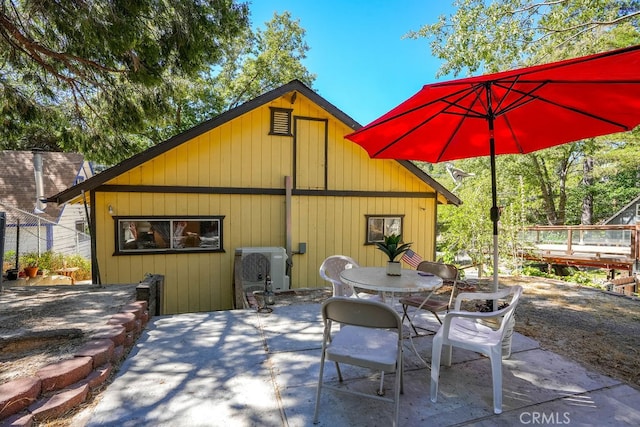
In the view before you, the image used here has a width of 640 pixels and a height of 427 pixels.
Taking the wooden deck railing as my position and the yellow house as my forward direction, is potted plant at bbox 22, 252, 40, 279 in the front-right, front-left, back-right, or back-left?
front-right

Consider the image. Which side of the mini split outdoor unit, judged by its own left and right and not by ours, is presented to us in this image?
front

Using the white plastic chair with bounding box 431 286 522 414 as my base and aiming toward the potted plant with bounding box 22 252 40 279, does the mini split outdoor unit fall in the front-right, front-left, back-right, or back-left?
front-right

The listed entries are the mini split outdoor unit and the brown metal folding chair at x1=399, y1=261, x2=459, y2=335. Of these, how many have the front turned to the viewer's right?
0

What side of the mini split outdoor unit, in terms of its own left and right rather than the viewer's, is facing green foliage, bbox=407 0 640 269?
left

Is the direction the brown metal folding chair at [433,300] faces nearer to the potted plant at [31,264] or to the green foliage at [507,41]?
the potted plant

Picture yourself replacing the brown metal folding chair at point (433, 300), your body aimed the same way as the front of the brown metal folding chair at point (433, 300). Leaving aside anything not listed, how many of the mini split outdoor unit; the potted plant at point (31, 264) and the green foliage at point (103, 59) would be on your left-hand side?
0
